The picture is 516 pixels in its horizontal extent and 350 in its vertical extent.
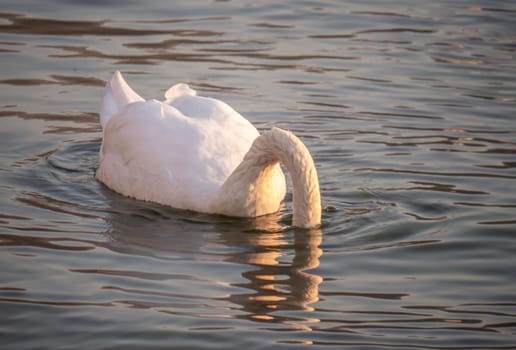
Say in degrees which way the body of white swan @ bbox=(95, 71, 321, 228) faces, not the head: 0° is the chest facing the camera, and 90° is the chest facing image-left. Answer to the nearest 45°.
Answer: approximately 315°
